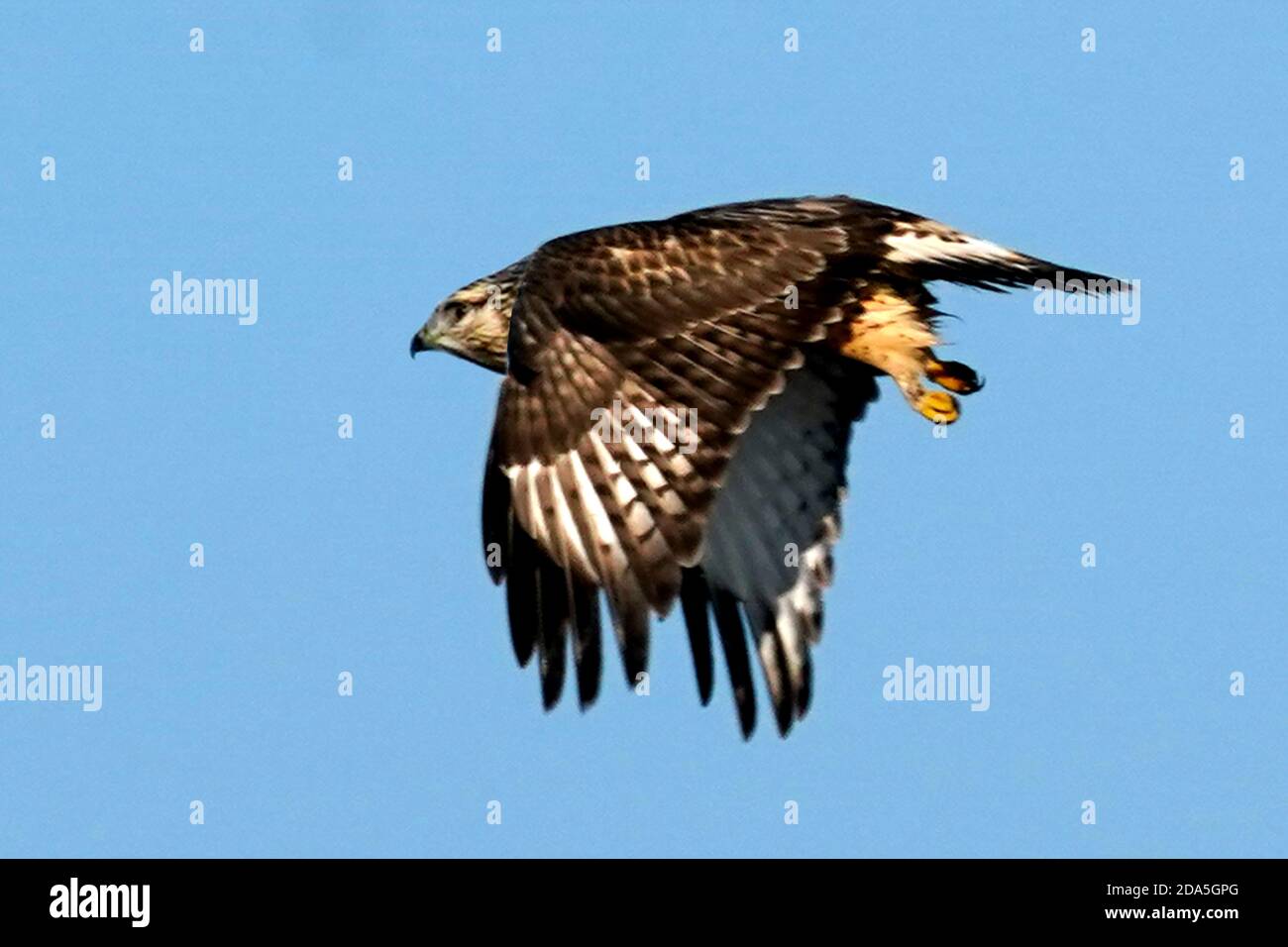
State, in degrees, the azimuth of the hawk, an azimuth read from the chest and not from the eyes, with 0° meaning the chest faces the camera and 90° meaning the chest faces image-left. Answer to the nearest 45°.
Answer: approximately 90°
